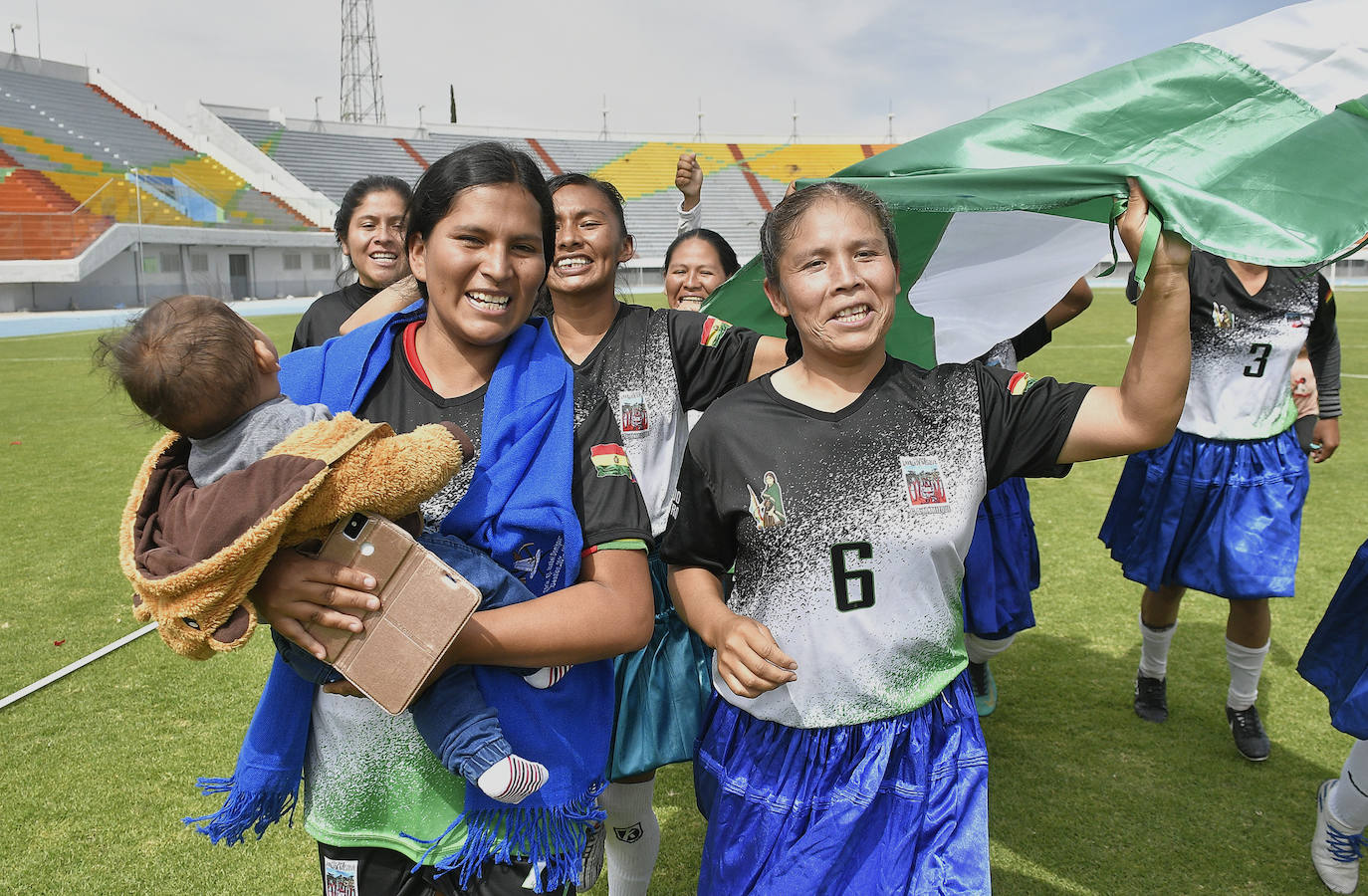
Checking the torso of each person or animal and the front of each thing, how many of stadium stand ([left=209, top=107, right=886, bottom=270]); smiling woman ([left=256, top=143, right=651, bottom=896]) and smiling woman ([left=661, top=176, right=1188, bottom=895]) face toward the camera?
3

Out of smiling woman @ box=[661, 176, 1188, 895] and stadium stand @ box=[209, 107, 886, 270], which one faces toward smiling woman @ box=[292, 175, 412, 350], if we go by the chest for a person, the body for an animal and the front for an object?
the stadium stand

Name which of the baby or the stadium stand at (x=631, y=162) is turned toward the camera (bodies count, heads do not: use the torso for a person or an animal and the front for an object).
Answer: the stadium stand

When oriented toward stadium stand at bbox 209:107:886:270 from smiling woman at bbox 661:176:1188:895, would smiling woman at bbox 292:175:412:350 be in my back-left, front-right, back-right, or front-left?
front-left

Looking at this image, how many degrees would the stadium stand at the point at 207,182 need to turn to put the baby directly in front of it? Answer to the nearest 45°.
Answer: approximately 45° to its right

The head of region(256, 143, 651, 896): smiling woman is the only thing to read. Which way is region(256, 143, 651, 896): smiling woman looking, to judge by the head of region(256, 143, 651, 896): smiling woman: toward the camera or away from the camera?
toward the camera

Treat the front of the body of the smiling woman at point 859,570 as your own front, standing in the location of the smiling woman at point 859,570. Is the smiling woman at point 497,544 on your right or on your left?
on your right

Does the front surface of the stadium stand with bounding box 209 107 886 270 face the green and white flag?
yes

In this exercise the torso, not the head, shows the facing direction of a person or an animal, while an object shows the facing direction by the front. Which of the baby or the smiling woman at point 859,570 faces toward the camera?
the smiling woman

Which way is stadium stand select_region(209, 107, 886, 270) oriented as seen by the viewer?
toward the camera

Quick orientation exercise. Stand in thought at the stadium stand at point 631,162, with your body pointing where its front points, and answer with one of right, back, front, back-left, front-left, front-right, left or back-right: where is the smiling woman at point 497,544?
front

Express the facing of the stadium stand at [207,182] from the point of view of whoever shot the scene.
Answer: facing the viewer and to the right of the viewer

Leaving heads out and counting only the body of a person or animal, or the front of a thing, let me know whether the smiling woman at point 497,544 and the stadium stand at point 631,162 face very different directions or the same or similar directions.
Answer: same or similar directions

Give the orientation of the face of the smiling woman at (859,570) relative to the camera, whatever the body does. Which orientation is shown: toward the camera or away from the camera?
toward the camera

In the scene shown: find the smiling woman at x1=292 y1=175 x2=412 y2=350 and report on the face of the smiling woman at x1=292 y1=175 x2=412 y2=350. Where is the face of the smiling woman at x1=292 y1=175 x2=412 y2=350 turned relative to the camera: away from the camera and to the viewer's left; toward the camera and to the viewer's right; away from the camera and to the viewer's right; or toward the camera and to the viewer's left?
toward the camera and to the viewer's right
